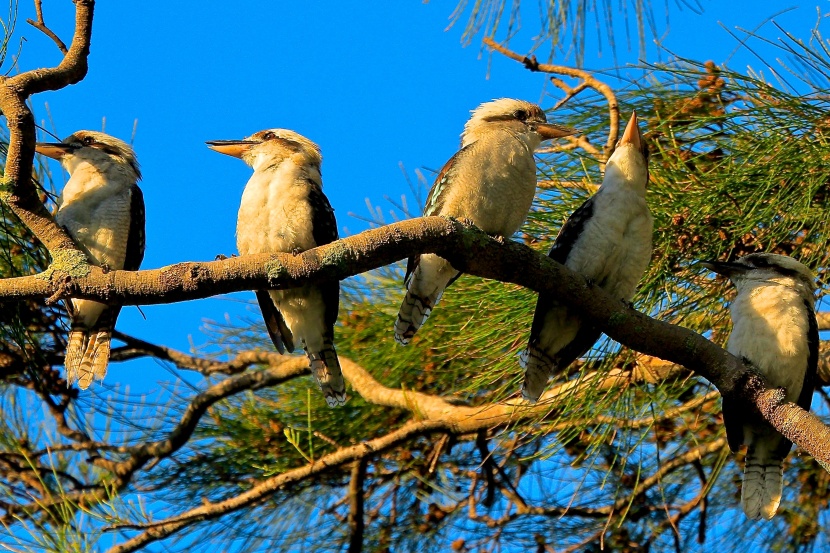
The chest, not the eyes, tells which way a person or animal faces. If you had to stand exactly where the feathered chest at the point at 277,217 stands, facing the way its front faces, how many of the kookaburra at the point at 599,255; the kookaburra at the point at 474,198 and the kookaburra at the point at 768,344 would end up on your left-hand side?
3

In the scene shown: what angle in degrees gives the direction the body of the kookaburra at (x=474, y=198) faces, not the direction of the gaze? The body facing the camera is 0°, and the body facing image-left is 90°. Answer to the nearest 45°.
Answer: approximately 315°

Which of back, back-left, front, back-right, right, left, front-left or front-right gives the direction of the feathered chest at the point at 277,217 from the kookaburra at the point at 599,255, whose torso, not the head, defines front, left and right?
back-right

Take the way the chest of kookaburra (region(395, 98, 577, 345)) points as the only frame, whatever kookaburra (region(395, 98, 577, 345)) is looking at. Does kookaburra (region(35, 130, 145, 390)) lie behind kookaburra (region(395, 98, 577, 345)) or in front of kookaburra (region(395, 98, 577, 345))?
behind

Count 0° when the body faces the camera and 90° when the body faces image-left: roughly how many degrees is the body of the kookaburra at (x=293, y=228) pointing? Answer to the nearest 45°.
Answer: approximately 45°

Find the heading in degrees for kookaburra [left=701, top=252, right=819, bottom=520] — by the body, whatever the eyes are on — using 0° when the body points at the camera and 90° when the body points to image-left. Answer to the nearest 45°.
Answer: approximately 45°

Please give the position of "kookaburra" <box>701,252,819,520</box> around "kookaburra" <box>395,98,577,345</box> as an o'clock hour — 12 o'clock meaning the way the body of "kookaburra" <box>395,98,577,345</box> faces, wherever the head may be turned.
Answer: "kookaburra" <box>701,252,819,520</box> is roughly at 10 o'clock from "kookaburra" <box>395,98,577,345</box>.

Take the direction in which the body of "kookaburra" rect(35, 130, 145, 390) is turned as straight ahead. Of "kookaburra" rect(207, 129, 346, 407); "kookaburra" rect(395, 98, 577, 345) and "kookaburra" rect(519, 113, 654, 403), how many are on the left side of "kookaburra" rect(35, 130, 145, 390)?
3

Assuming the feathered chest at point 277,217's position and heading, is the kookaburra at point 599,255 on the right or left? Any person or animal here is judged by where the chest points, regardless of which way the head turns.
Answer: on its left

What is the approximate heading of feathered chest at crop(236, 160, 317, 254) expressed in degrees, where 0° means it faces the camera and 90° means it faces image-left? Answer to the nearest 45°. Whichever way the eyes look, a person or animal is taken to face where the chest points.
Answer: approximately 0°
